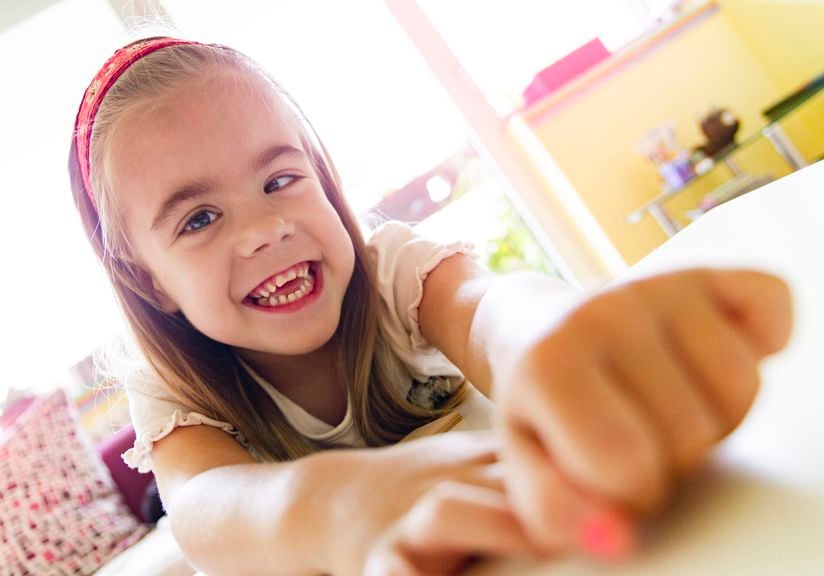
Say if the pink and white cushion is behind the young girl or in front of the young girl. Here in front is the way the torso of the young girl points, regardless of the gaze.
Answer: behind

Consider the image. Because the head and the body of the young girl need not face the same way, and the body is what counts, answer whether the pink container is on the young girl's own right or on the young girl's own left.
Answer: on the young girl's own left

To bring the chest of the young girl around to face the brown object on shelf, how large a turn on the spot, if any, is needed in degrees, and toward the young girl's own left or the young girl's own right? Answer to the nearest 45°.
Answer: approximately 90° to the young girl's own left

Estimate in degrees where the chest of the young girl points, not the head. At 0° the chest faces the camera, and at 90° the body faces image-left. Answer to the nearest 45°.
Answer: approximately 315°
